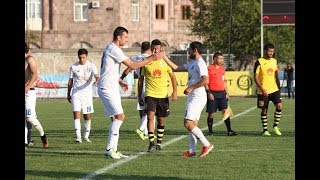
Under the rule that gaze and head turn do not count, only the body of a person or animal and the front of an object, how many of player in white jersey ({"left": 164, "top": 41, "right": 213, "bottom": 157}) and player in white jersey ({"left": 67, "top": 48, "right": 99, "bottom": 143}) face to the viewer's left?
1

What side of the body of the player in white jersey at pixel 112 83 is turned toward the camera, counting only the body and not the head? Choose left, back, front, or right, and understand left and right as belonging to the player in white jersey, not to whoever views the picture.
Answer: right

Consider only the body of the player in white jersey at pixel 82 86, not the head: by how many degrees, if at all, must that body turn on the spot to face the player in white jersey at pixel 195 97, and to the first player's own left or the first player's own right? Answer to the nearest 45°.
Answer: approximately 45° to the first player's own left

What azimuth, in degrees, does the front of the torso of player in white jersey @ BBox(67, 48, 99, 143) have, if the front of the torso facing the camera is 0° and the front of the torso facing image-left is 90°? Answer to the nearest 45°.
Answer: approximately 0°

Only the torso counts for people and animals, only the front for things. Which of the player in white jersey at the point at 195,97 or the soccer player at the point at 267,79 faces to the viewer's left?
the player in white jersey

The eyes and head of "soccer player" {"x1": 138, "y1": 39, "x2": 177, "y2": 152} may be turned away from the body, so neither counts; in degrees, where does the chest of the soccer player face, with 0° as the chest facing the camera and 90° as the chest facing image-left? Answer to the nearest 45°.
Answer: approximately 0°

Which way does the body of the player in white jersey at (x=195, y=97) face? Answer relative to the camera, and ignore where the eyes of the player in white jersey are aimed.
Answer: to the viewer's left
